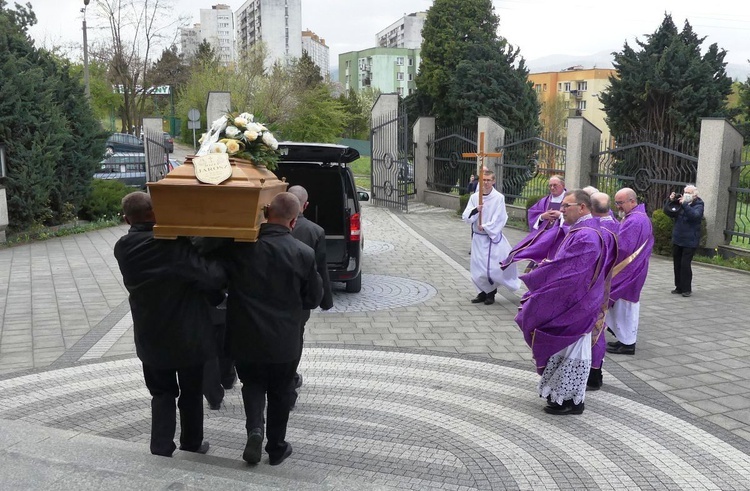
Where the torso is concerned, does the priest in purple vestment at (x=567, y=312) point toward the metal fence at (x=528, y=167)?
no

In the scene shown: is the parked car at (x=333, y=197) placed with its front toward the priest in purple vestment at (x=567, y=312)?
no

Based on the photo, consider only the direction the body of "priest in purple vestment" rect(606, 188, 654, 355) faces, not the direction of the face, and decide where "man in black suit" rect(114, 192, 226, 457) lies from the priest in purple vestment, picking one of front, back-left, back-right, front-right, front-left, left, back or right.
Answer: front-left

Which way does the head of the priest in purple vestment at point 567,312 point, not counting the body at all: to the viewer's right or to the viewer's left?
to the viewer's left

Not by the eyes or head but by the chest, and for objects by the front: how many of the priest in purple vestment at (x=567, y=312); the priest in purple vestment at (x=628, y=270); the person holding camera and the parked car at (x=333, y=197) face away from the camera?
1

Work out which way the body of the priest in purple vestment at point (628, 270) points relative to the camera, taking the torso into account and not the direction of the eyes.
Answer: to the viewer's left

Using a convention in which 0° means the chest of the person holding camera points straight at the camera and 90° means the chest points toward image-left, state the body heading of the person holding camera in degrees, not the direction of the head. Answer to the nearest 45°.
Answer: approximately 45°

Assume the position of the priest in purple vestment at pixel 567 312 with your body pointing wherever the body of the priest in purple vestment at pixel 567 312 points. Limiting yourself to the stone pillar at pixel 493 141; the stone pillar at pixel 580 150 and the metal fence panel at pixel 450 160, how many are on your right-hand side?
3

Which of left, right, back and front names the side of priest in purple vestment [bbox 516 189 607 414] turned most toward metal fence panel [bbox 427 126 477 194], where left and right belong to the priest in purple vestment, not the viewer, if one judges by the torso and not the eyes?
right

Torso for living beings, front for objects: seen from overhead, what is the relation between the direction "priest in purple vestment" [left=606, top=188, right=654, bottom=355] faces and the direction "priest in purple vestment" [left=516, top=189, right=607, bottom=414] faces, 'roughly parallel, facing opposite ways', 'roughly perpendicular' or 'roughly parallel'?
roughly parallel

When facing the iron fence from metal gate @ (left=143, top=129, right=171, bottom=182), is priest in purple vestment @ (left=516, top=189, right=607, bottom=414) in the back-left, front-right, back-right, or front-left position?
front-right

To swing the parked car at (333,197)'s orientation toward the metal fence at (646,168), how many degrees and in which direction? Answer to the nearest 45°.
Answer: approximately 45° to its right

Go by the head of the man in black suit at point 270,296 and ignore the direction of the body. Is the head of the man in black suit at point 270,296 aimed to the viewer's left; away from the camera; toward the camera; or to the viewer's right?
away from the camera

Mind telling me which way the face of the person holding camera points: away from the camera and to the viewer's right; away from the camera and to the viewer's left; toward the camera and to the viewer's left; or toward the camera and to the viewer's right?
toward the camera and to the viewer's left

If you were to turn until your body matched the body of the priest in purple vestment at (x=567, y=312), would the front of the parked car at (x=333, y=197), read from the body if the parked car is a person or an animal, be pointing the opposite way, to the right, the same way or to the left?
to the right

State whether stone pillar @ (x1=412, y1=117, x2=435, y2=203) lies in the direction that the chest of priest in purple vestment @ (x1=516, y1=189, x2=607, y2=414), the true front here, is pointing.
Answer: no

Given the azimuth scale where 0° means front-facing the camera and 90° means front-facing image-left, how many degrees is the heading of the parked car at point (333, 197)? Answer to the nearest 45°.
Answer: approximately 180°

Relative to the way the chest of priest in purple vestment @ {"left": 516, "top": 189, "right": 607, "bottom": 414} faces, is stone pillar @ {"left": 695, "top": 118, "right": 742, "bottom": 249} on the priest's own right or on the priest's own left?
on the priest's own right

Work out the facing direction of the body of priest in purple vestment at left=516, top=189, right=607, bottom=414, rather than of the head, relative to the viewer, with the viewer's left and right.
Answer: facing to the left of the viewer

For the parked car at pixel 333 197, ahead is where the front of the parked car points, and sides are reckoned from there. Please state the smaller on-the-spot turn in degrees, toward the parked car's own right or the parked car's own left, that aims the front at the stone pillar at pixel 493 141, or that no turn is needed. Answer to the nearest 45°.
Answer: approximately 45° to the parked car's own right

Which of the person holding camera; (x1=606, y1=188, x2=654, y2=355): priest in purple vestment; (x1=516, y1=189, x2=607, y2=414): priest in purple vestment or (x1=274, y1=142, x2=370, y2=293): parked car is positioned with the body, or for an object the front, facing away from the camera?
the parked car
